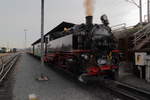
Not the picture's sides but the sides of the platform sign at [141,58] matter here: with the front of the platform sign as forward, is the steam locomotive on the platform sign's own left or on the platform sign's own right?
on the platform sign's own right

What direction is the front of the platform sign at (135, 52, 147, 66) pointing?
toward the camera

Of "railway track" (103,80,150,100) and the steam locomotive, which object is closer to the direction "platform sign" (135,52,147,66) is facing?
the railway track

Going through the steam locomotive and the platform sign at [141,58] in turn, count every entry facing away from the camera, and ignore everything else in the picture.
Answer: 0

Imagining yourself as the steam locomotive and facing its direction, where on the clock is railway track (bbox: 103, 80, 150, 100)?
The railway track is roughly at 12 o'clock from the steam locomotive.

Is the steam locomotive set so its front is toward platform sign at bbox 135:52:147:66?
no

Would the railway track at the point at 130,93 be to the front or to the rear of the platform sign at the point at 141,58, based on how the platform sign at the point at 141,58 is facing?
to the front

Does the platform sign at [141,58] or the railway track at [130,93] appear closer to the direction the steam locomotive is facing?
the railway track
